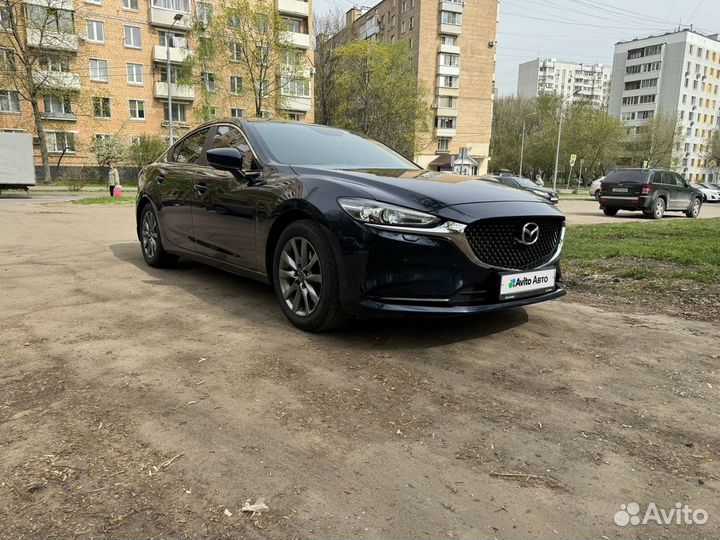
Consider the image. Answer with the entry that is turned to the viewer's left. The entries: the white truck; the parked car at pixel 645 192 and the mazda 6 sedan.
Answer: the white truck

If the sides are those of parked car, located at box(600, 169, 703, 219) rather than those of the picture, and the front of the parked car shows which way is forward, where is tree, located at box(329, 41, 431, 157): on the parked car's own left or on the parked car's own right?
on the parked car's own left

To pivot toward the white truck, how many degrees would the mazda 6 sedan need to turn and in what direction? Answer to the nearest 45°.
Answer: approximately 180°

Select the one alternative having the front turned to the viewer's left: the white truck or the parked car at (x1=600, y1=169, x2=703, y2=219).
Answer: the white truck

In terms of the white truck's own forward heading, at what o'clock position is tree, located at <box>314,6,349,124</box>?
The tree is roughly at 5 o'clock from the white truck.

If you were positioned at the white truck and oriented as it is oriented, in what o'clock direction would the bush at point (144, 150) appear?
The bush is roughly at 4 o'clock from the white truck.

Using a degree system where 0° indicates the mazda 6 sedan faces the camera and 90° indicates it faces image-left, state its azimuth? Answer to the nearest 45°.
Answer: approximately 315°

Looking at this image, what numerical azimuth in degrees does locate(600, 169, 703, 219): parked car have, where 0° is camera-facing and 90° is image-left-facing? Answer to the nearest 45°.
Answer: approximately 225°

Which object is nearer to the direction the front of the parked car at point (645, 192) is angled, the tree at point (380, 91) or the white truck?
the tree

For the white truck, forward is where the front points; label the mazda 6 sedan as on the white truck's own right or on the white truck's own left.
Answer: on the white truck's own left

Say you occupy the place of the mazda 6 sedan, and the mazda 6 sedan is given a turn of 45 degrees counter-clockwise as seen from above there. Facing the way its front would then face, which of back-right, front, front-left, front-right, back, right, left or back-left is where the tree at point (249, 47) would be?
left

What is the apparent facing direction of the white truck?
to the viewer's left
